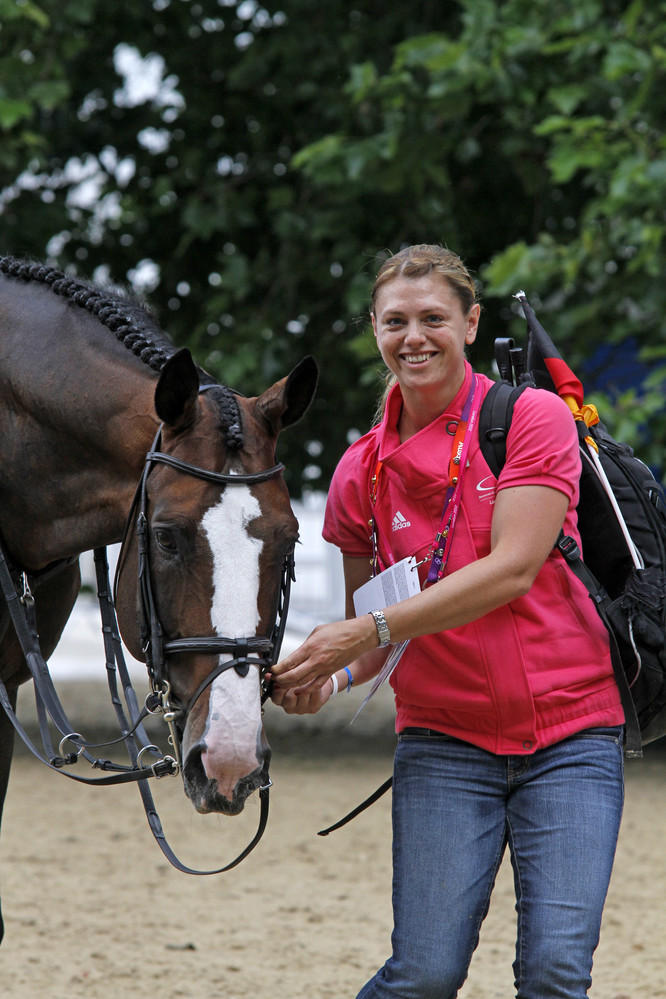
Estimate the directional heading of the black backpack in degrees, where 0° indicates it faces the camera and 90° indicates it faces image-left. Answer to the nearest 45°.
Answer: approximately 270°
